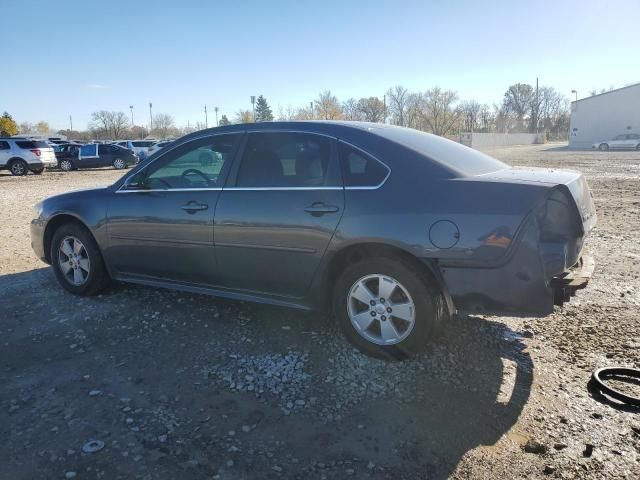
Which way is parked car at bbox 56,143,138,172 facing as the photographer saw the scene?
facing to the right of the viewer

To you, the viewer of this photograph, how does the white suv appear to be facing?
facing away from the viewer and to the left of the viewer

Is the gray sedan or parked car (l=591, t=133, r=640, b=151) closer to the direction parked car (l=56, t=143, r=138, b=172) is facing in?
the parked car

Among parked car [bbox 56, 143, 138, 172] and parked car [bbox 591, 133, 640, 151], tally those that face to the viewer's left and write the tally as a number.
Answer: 1

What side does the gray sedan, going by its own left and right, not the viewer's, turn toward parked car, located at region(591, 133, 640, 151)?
right

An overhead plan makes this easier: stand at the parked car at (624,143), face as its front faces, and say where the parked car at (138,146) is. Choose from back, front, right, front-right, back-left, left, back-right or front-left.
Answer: front-left

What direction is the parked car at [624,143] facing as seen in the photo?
to the viewer's left

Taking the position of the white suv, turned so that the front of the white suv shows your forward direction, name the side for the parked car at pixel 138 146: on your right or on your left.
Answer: on your right

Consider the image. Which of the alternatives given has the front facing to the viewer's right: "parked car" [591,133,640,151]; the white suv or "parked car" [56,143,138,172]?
"parked car" [56,143,138,172]

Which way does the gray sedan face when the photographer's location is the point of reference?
facing away from the viewer and to the left of the viewer

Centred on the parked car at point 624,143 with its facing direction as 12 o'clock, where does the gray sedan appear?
The gray sedan is roughly at 9 o'clock from the parked car.

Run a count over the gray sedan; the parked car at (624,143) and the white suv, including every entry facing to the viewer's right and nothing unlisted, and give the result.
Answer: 0

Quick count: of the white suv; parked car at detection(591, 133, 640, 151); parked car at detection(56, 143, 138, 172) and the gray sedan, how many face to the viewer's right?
1
